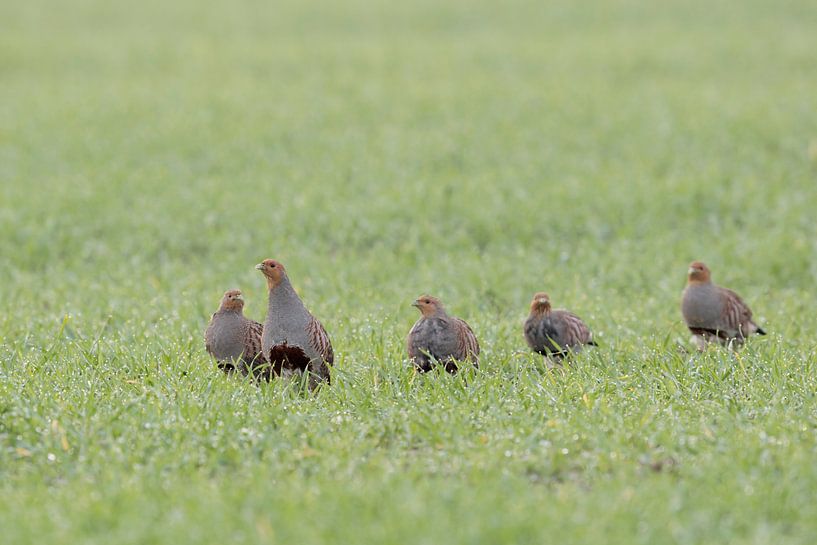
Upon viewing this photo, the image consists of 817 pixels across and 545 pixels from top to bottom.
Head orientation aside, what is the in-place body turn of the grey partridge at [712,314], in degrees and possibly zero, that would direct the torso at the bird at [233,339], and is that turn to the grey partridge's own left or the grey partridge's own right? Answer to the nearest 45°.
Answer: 0° — it already faces it

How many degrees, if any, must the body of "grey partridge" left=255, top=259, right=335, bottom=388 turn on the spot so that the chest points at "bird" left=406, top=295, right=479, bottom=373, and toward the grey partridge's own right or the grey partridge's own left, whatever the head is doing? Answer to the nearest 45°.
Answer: approximately 135° to the grey partridge's own left

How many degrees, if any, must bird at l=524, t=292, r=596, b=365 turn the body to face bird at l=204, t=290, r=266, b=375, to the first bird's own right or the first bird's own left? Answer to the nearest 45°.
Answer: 0° — it already faces it

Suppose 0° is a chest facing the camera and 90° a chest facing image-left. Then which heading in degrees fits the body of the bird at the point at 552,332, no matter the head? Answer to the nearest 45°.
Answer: approximately 45°

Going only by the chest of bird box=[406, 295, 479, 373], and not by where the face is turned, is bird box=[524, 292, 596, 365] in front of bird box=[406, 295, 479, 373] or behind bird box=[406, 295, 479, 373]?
behind

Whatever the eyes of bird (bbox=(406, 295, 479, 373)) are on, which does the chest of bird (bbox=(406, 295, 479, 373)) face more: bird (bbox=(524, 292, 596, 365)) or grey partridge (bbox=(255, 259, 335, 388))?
the grey partridge

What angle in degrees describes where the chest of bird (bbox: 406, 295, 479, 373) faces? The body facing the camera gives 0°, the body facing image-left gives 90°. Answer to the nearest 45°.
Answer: approximately 45°

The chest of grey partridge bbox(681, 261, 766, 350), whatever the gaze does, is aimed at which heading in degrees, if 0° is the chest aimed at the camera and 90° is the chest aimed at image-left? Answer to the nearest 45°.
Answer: approximately 45°
